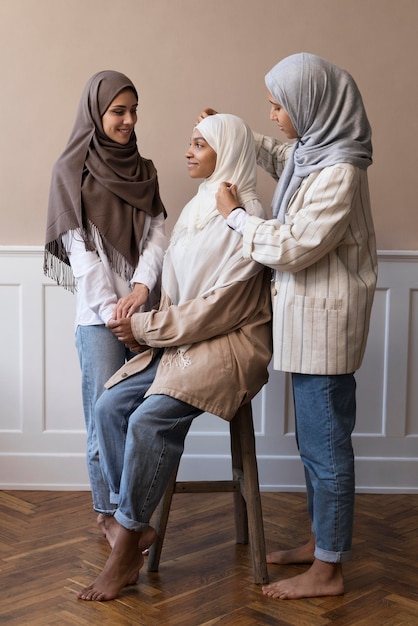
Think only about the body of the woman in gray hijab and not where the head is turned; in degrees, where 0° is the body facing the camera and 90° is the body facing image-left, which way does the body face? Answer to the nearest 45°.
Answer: approximately 90°

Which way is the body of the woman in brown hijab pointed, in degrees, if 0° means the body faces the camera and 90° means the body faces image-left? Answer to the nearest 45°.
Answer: approximately 315°

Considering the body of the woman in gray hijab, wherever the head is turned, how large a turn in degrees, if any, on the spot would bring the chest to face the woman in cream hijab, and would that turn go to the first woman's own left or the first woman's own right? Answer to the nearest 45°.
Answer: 0° — they already face them

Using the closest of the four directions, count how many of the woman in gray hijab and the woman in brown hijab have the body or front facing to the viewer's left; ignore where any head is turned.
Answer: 1

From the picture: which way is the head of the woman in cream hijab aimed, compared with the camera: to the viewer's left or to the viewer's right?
to the viewer's left
